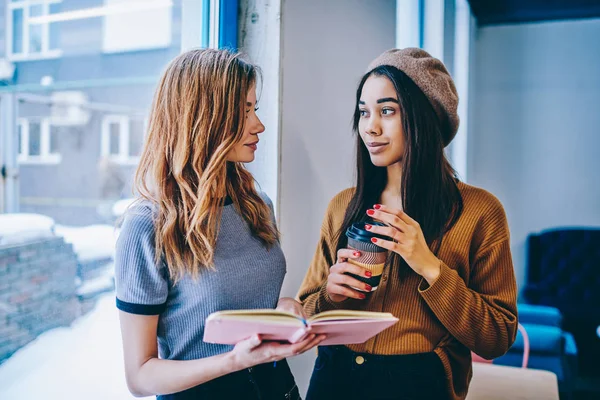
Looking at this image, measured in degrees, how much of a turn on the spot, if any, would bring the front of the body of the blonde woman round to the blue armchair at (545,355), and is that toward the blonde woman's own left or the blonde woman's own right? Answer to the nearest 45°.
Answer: approximately 90° to the blonde woman's own left

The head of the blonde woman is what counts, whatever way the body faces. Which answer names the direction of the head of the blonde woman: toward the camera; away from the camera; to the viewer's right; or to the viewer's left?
to the viewer's right

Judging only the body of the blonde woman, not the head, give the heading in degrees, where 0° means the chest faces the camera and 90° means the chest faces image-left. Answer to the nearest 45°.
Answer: approximately 315°

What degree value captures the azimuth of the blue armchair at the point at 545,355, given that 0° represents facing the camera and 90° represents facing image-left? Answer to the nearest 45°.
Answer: approximately 45°
